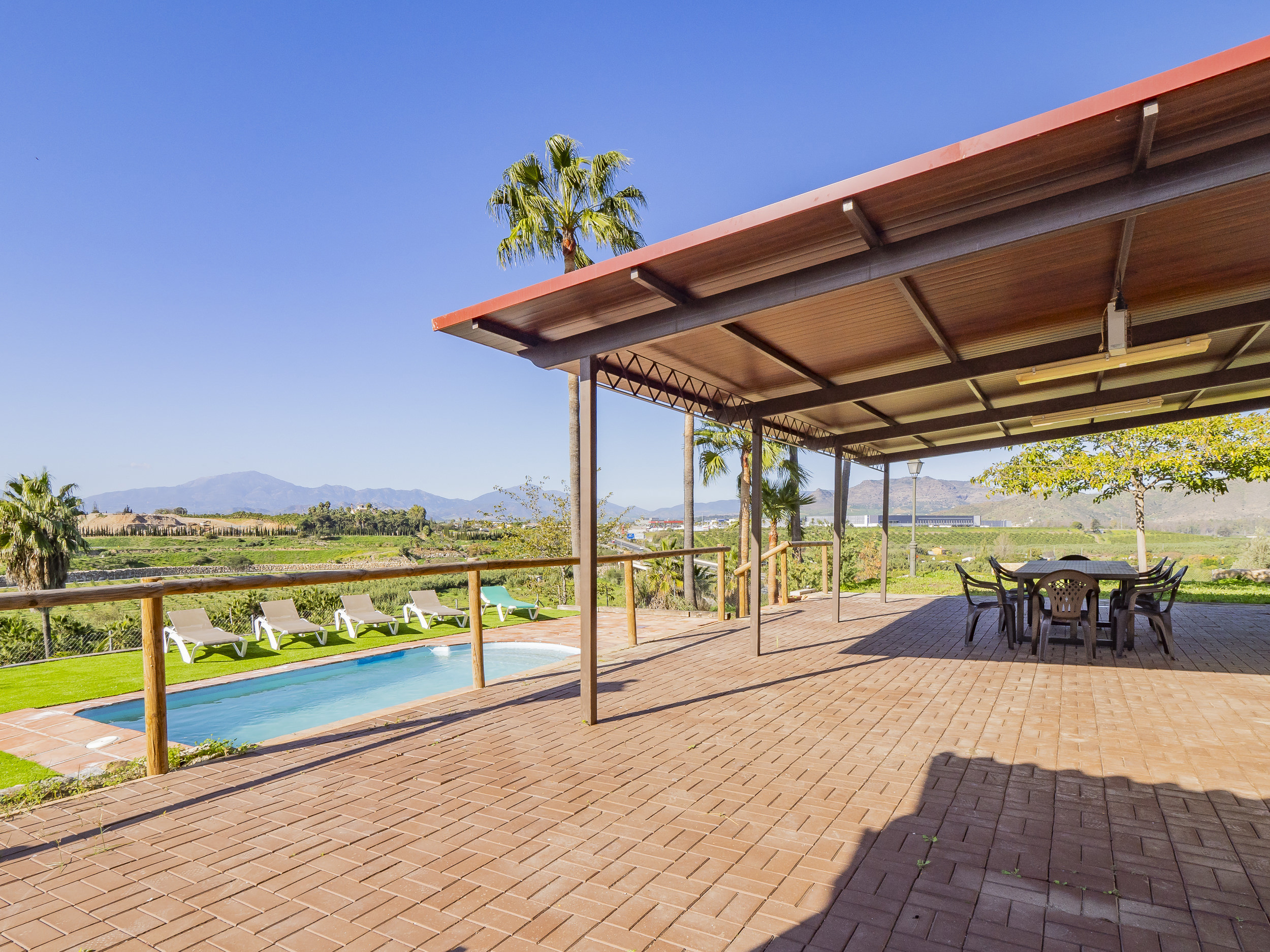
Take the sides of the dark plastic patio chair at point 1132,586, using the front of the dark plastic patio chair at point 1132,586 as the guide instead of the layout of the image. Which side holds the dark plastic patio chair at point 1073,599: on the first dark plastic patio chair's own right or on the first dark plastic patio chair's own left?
on the first dark plastic patio chair's own left

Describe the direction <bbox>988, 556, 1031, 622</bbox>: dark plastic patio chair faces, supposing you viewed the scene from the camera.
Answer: facing to the right of the viewer

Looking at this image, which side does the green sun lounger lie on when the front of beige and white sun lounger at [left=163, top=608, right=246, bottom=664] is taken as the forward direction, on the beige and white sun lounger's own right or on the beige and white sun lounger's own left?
on the beige and white sun lounger's own left

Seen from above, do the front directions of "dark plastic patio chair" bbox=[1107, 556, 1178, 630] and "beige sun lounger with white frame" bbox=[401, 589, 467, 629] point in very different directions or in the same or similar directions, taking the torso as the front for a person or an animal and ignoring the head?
very different directions

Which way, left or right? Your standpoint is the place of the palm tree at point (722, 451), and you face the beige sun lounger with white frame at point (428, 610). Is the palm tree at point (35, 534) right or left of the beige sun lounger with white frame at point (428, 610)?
right

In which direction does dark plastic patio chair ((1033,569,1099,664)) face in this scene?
away from the camera

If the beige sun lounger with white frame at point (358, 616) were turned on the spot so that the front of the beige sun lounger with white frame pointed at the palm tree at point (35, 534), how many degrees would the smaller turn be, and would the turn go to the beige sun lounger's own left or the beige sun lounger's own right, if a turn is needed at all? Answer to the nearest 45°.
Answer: approximately 180°

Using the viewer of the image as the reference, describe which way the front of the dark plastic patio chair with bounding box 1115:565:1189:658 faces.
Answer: facing to the left of the viewer

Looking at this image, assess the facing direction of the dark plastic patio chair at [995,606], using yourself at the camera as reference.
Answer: facing to the right of the viewer
